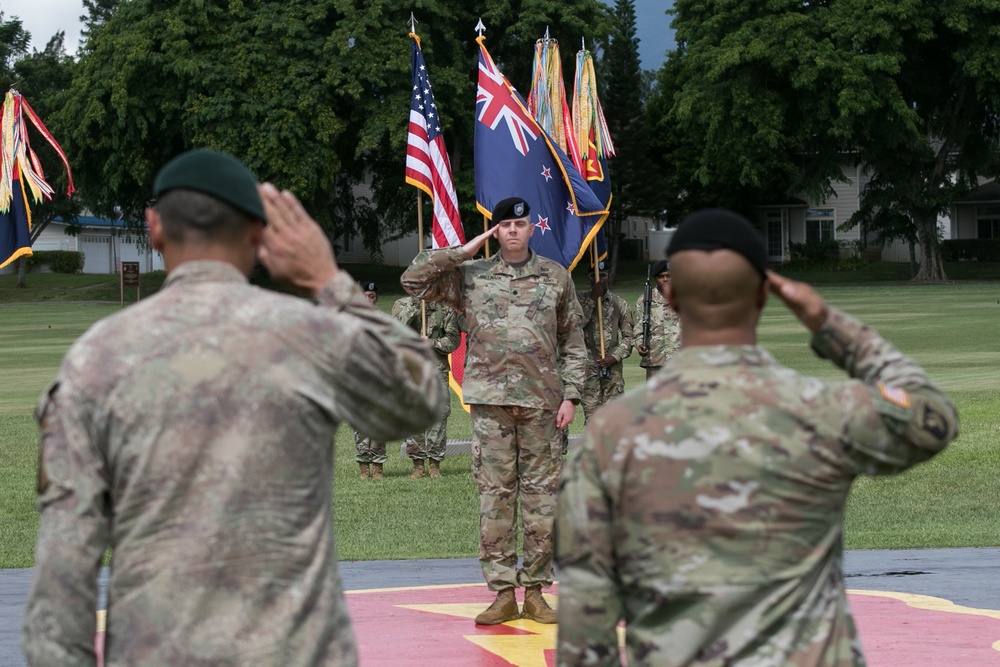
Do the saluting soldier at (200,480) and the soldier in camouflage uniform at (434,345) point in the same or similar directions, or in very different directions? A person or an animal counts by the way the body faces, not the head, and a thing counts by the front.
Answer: very different directions

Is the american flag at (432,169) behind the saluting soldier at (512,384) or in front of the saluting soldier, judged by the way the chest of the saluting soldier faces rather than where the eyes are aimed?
behind

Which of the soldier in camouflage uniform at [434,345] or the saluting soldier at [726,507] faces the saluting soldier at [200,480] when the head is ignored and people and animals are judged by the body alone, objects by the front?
the soldier in camouflage uniform

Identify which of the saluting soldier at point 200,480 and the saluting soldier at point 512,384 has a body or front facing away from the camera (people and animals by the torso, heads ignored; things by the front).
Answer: the saluting soldier at point 200,480

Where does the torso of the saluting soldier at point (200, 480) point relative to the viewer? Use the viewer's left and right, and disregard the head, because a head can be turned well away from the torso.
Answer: facing away from the viewer

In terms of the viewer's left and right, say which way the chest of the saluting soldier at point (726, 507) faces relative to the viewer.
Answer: facing away from the viewer

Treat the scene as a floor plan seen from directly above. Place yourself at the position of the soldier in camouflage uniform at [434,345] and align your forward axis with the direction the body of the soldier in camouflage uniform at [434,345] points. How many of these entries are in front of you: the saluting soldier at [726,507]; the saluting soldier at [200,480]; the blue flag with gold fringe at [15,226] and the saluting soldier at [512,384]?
3

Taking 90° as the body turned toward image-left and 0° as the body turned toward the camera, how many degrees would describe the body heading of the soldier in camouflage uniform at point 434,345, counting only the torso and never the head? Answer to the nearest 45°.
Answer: approximately 0°

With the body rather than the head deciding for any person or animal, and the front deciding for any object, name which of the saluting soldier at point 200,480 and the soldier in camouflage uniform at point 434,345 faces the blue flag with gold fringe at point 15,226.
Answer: the saluting soldier

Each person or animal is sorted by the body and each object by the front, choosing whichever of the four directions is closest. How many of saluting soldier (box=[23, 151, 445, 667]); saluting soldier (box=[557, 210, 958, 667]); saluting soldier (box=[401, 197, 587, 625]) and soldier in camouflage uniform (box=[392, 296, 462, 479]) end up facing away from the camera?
2

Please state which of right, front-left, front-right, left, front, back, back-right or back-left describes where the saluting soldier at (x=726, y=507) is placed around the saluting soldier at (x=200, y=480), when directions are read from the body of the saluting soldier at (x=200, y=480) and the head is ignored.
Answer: right
